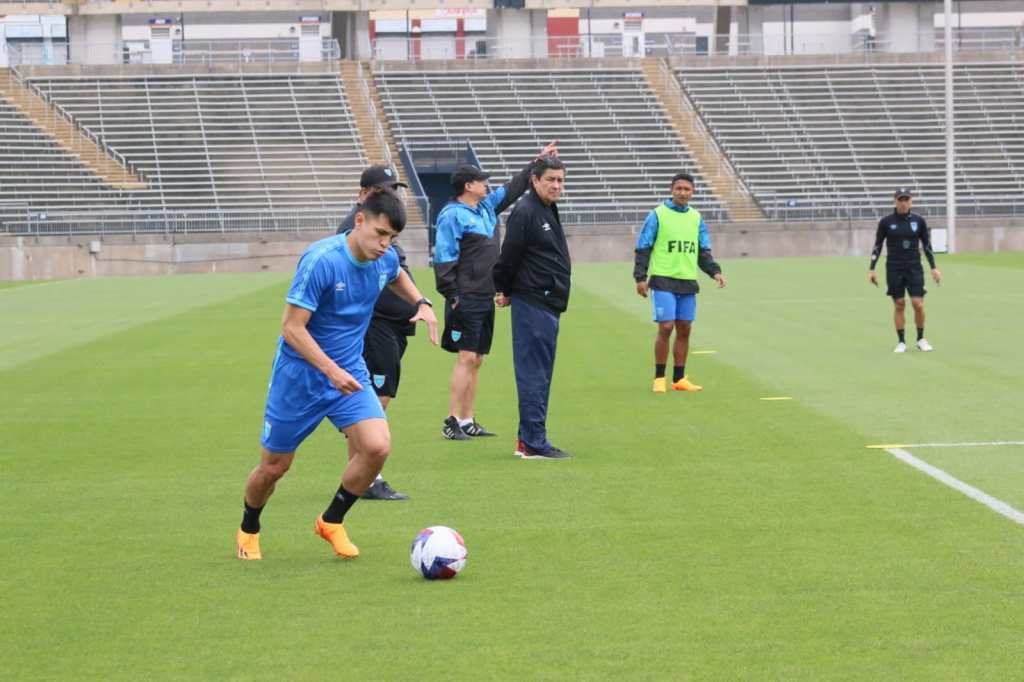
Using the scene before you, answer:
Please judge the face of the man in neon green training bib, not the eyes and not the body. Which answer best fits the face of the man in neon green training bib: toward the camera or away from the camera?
toward the camera

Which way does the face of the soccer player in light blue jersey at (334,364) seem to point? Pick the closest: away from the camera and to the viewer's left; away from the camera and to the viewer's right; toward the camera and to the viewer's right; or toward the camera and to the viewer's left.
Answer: toward the camera and to the viewer's right

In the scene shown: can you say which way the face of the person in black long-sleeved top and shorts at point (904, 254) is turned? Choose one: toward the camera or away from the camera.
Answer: toward the camera

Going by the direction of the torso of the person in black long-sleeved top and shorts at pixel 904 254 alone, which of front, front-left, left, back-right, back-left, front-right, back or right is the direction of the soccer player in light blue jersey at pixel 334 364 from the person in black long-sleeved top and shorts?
front

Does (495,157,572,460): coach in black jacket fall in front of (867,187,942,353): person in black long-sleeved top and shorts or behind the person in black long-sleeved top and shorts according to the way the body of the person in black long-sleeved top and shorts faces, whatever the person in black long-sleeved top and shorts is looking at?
in front

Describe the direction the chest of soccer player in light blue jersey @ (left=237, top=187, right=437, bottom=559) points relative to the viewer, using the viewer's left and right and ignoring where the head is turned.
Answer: facing the viewer and to the right of the viewer

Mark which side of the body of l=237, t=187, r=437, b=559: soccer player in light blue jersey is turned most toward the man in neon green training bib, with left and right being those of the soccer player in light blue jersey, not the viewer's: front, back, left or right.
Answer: left

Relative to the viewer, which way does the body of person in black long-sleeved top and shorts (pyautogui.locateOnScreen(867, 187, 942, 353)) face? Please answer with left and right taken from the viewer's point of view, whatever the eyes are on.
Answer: facing the viewer

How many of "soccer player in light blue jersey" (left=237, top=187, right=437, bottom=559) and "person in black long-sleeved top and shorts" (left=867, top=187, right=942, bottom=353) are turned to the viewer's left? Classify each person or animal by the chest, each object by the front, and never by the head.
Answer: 0

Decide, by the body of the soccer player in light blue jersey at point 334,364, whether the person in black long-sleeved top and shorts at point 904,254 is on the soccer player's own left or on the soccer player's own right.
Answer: on the soccer player's own left
